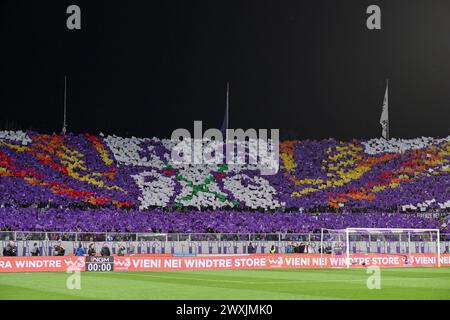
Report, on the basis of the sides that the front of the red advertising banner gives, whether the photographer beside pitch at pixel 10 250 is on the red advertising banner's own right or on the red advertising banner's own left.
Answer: on the red advertising banner's own right

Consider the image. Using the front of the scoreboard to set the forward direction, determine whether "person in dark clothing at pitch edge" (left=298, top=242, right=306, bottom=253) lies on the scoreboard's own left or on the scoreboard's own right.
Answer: on the scoreboard's own left

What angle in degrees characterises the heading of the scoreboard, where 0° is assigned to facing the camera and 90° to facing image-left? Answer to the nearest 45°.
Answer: approximately 0°

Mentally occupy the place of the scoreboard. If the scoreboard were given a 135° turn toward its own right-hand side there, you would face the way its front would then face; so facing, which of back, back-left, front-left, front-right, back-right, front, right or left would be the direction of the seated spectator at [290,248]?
right

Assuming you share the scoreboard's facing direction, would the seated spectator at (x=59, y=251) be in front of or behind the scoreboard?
behind

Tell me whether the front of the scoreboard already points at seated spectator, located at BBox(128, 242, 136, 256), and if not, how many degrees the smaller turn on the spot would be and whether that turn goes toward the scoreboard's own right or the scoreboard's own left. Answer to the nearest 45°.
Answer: approximately 180°

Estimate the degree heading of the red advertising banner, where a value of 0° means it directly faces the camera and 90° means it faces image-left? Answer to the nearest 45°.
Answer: approximately 0°
